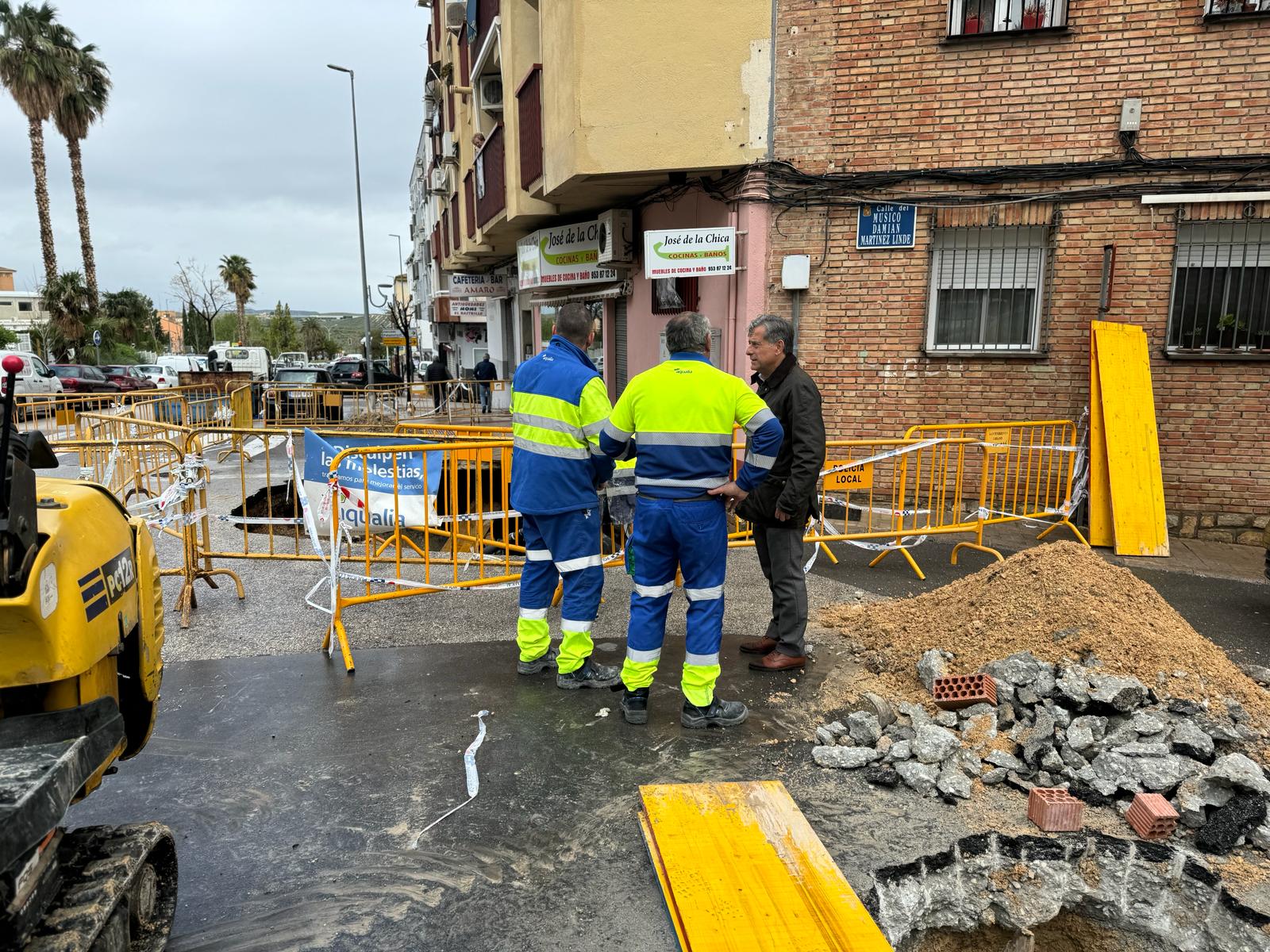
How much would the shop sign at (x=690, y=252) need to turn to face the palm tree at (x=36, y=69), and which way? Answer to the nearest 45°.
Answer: approximately 135° to its right

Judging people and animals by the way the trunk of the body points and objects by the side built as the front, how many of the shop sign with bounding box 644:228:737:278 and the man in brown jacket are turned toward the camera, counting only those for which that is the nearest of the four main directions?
1

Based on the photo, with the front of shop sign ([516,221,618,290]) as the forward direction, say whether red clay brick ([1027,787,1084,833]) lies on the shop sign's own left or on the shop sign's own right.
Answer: on the shop sign's own left

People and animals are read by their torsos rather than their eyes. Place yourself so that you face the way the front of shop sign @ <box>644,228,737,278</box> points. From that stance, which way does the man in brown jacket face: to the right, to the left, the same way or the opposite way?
to the right

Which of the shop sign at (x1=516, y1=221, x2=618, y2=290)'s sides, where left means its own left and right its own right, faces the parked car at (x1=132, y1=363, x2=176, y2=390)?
right

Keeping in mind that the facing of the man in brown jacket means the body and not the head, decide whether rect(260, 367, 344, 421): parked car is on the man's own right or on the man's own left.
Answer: on the man's own right

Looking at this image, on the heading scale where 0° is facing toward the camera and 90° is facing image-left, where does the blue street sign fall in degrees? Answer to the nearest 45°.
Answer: approximately 0°

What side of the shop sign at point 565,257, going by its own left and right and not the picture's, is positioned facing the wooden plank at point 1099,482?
left

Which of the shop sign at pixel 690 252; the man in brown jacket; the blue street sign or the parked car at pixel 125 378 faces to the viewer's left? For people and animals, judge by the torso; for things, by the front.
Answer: the man in brown jacket

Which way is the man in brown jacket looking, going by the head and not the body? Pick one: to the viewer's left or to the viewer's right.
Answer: to the viewer's left

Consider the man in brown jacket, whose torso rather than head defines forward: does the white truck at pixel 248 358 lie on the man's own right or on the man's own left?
on the man's own right
